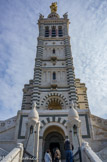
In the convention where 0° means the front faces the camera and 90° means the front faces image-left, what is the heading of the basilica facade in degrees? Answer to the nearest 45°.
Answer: approximately 0°
